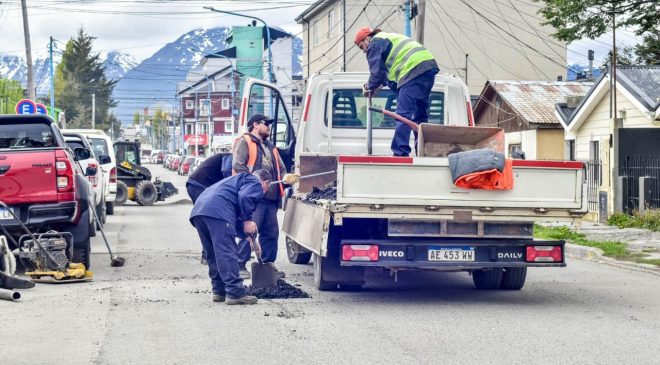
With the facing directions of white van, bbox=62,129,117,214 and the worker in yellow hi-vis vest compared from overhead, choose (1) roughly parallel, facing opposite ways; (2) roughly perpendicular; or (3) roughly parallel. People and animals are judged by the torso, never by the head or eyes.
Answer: roughly perpendicular

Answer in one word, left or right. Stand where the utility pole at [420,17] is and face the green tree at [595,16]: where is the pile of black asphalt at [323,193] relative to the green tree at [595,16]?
right

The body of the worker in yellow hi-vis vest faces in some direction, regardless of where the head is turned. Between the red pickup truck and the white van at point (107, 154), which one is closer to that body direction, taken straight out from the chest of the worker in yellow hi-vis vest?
the red pickup truck

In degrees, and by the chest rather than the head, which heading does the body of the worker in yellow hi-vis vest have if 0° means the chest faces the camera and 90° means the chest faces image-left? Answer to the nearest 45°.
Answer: approximately 90°
